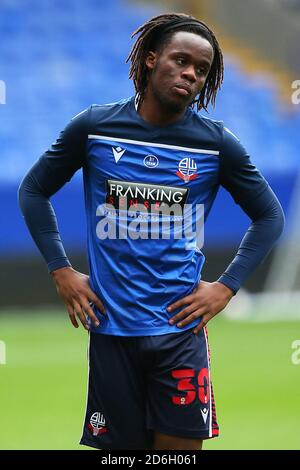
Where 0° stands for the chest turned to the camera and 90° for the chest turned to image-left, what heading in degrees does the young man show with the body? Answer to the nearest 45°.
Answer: approximately 0°
